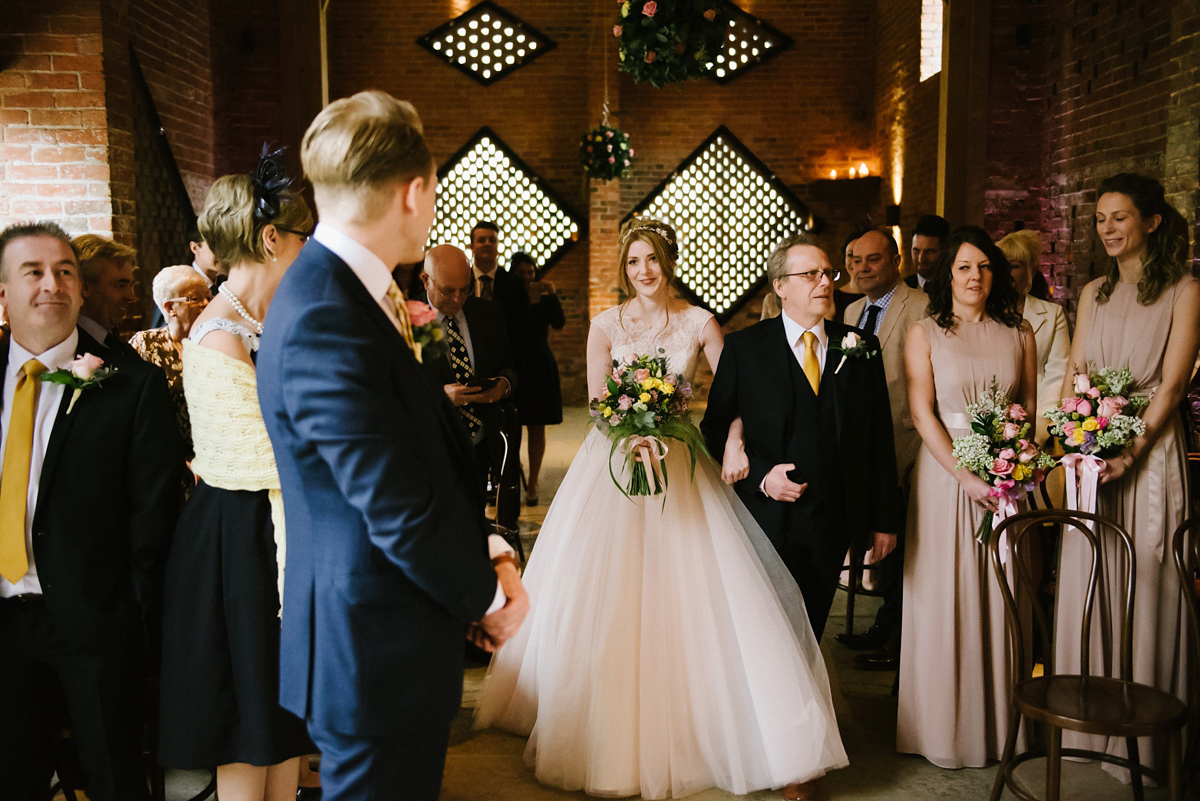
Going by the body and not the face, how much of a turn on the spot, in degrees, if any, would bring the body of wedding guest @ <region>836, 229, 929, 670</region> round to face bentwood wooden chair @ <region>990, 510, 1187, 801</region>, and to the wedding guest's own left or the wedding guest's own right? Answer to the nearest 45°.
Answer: approximately 45° to the wedding guest's own left

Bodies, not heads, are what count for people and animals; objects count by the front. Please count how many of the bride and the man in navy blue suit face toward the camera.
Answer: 1

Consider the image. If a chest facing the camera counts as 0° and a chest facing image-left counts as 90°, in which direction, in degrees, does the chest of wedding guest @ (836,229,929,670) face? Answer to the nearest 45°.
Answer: approximately 45°

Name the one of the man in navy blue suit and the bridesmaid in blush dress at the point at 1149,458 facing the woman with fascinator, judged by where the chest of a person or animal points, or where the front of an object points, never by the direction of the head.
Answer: the bridesmaid in blush dress

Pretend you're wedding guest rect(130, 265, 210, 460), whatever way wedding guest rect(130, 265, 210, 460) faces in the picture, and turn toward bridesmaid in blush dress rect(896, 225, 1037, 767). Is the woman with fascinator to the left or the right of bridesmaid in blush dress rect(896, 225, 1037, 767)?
right

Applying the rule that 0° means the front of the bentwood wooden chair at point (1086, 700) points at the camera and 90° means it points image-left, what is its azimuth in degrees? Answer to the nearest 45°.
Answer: approximately 315°

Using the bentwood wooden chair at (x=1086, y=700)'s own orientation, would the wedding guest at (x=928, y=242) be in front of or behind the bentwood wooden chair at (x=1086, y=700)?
behind

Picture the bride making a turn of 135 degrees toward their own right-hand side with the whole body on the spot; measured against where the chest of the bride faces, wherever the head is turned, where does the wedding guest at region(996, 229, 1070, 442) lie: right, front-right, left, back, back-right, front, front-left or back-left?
right

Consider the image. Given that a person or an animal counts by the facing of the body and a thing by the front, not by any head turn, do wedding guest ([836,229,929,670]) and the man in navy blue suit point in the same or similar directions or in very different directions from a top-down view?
very different directions

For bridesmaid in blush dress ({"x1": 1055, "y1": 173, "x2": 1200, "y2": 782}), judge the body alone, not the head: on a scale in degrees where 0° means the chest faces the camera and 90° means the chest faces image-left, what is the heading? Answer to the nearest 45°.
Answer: approximately 45°

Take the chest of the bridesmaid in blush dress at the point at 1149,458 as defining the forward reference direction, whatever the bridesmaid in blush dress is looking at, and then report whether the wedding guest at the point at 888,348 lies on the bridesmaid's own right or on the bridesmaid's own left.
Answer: on the bridesmaid's own right

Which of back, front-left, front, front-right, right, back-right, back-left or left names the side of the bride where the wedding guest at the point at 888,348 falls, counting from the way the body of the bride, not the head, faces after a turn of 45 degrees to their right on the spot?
back
